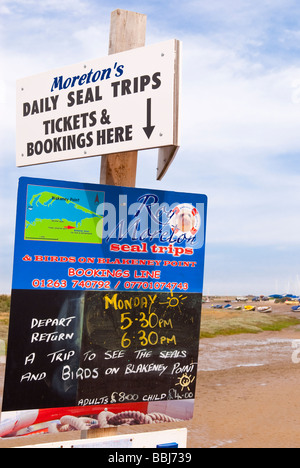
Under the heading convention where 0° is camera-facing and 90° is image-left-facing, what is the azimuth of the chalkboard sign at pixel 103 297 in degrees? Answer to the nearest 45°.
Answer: approximately 0°
